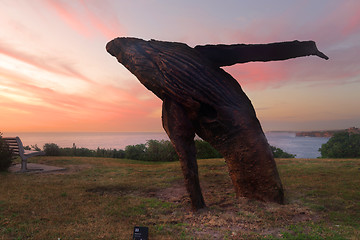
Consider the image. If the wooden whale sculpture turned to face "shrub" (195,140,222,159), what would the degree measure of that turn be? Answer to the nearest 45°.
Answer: approximately 90° to its right

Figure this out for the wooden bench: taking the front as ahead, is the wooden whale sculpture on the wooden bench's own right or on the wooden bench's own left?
on the wooden bench's own right

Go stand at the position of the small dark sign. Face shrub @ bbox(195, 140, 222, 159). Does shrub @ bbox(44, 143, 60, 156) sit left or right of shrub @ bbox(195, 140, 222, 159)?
left

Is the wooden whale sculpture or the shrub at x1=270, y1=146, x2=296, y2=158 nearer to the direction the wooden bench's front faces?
the shrub

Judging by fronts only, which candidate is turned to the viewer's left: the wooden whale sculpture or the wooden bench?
the wooden whale sculpture

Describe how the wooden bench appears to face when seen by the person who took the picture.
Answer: facing away from the viewer and to the right of the viewer

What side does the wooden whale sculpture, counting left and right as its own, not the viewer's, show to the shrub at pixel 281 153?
right

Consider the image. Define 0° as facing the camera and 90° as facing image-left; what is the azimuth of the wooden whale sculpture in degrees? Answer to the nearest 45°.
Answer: approximately 90°

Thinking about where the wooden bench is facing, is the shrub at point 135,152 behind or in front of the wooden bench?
in front
